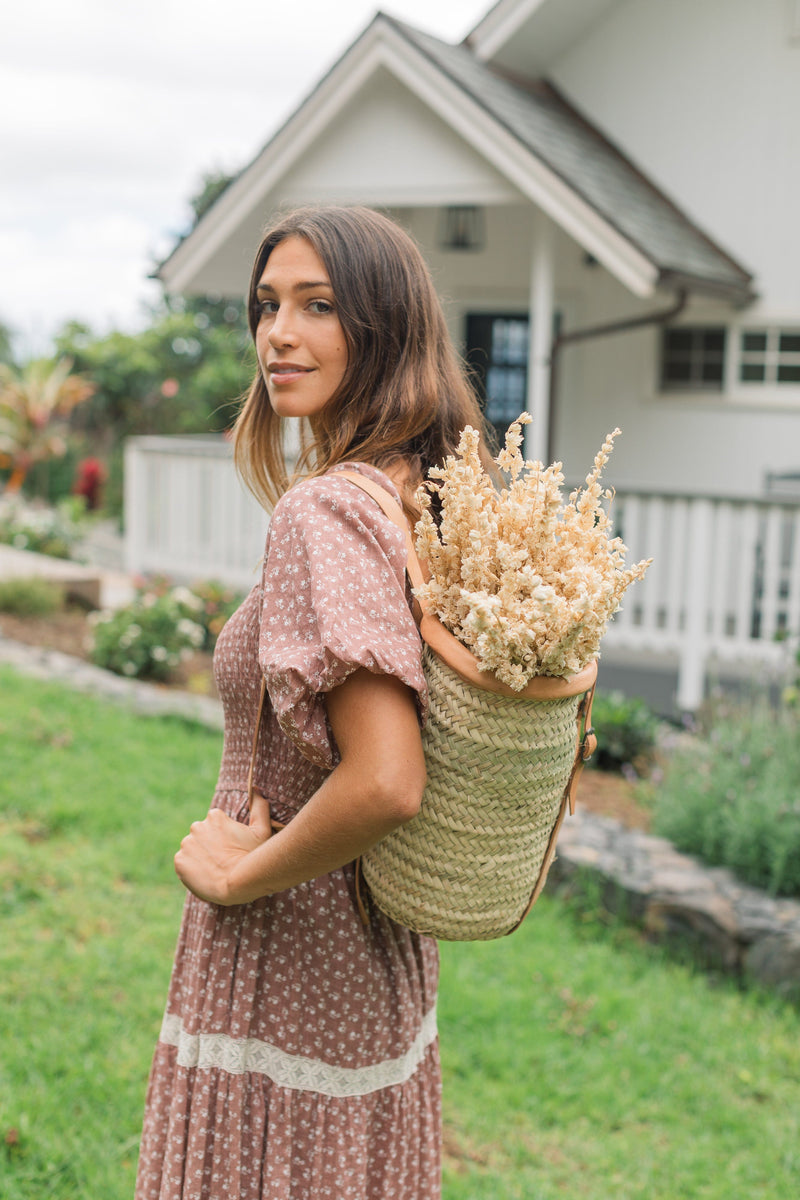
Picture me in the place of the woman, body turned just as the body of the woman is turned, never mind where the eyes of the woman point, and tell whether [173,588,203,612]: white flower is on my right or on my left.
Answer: on my right

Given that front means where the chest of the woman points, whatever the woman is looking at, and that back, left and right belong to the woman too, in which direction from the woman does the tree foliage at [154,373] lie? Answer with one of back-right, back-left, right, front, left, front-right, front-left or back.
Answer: right

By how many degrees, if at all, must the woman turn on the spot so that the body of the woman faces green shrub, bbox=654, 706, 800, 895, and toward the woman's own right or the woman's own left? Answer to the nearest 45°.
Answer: approximately 135° to the woman's own right

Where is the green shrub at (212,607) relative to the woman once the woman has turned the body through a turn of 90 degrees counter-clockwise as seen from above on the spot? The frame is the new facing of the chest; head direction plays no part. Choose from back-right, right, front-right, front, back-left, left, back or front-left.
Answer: back

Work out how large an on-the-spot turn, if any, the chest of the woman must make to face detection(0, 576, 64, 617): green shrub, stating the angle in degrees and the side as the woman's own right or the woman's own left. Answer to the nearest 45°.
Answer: approximately 90° to the woman's own right

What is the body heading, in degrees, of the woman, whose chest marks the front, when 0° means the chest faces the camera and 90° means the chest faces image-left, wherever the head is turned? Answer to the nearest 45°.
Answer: approximately 90°

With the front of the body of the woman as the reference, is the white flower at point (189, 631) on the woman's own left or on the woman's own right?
on the woman's own right

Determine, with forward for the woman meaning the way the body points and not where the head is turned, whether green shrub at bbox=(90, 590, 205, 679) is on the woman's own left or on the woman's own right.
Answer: on the woman's own right

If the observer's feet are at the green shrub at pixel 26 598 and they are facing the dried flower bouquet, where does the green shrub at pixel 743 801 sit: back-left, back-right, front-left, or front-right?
front-left
